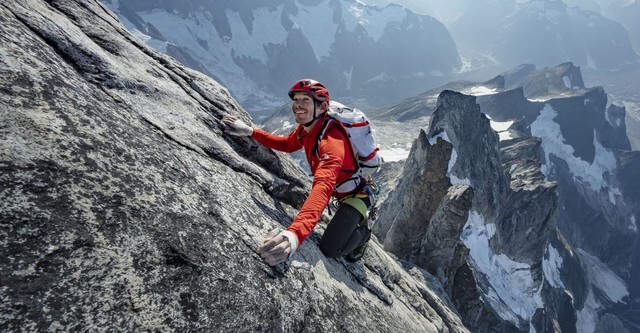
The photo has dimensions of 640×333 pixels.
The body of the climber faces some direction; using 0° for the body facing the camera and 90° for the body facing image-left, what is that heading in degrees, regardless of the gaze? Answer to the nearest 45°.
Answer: approximately 45°
